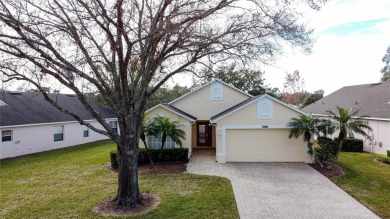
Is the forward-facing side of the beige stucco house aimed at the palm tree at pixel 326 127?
no

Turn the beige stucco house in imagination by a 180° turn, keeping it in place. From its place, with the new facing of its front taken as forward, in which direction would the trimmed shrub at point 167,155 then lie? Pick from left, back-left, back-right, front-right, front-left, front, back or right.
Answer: left

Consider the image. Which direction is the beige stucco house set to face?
toward the camera

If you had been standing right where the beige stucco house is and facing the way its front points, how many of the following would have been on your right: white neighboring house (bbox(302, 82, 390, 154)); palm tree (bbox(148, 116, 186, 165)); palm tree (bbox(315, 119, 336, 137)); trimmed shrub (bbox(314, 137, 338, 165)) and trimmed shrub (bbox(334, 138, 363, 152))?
1

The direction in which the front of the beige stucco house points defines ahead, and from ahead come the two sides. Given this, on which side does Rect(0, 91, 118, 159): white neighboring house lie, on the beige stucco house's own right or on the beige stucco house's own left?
on the beige stucco house's own right

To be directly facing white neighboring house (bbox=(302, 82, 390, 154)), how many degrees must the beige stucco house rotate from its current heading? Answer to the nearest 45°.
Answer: approximately 135° to its left

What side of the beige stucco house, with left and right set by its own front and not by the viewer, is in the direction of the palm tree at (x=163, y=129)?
right

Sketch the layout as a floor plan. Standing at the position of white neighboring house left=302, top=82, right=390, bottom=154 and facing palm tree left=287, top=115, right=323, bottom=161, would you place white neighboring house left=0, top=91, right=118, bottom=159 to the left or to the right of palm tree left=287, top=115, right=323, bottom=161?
right

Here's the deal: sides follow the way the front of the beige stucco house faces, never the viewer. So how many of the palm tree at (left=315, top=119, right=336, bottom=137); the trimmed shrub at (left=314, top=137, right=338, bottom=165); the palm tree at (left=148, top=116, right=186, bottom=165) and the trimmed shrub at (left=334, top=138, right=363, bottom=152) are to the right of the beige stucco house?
1

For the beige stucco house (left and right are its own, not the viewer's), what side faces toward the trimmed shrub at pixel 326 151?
left

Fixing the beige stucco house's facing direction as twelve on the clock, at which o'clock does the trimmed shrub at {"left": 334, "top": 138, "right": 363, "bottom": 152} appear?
The trimmed shrub is roughly at 8 o'clock from the beige stucco house.

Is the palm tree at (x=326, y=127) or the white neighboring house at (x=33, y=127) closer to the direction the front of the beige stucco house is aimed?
the palm tree
